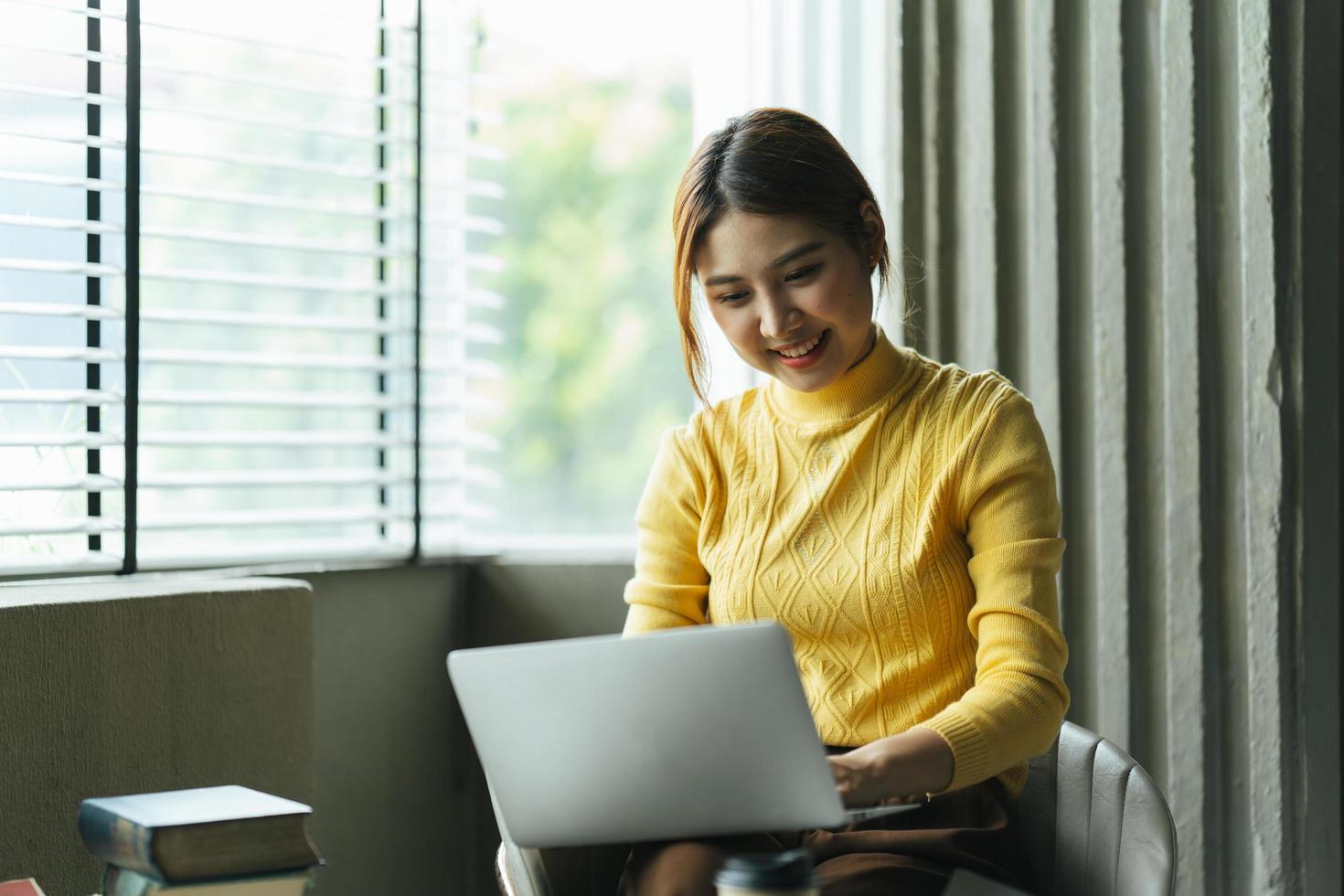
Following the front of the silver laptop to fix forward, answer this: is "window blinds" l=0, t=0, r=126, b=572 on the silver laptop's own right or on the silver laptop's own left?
on the silver laptop's own left

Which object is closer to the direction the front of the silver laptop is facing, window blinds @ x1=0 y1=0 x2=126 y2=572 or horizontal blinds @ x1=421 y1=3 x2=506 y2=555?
the horizontal blinds

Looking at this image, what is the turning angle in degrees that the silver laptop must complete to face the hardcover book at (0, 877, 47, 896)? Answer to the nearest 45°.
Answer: approximately 135° to its left

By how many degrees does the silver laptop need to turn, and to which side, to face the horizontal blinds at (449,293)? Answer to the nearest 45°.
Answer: approximately 45° to its left

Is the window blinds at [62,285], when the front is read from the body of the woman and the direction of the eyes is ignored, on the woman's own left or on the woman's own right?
on the woman's own right

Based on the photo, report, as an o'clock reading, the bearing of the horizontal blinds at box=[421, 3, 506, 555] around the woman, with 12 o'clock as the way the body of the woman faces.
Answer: The horizontal blinds is roughly at 3 o'clock from the woman.

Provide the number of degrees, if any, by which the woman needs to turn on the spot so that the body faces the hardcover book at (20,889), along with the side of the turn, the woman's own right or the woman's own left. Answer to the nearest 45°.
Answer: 0° — they already face it

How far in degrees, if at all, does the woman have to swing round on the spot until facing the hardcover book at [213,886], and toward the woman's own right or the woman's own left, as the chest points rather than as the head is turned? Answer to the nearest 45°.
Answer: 0° — they already face it

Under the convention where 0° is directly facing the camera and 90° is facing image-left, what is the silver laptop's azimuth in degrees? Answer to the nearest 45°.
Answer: approximately 225°

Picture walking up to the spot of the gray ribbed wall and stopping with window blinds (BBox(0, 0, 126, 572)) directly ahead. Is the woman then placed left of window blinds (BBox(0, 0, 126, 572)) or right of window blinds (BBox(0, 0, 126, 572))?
left

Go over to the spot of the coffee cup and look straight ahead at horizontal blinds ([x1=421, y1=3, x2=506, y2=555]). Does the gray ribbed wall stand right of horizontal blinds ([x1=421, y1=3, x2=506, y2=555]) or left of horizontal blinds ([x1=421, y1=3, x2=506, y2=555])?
right

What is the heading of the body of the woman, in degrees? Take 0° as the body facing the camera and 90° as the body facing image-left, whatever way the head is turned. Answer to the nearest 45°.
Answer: approximately 45°
